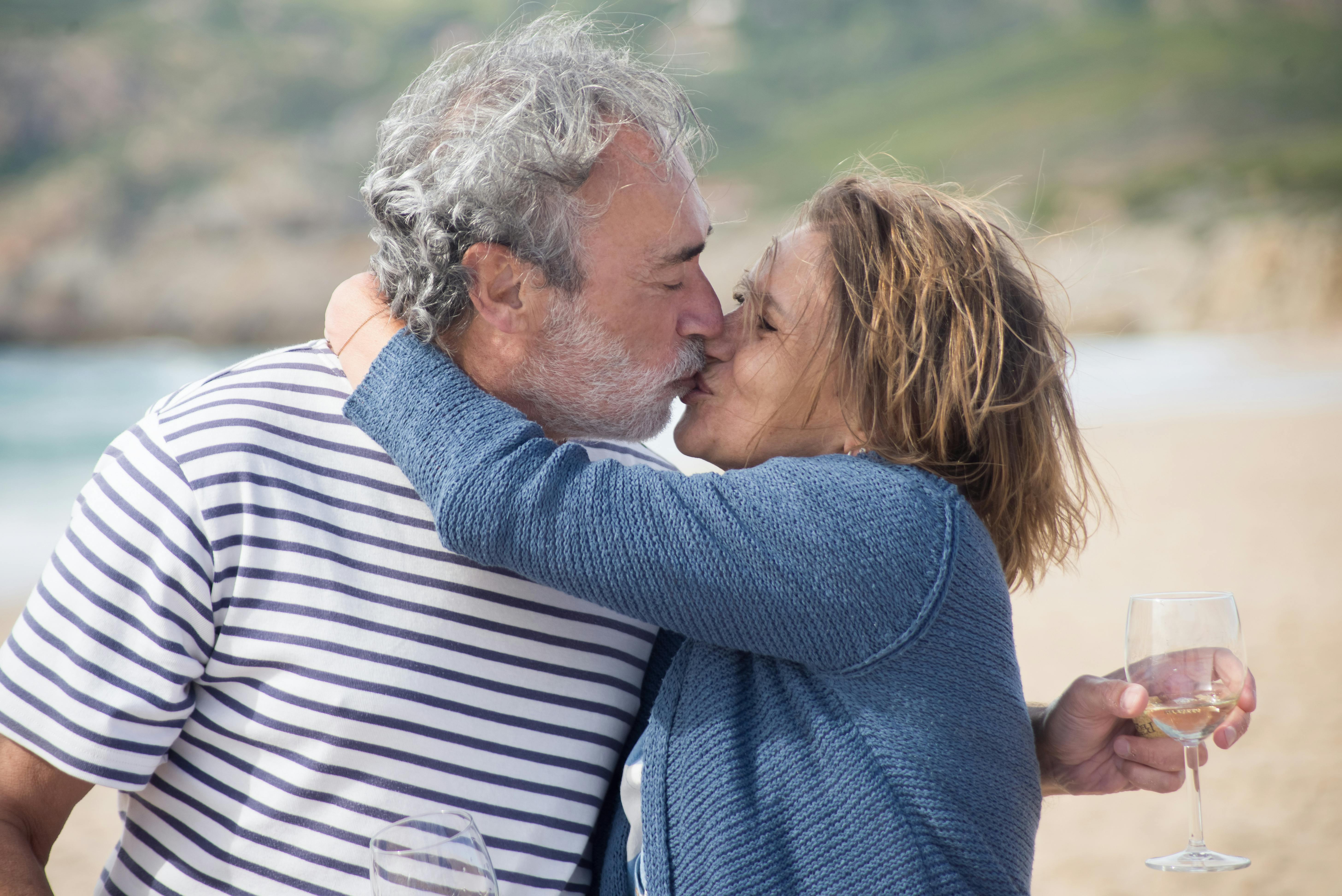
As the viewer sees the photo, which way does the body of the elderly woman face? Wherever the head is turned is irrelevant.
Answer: to the viewer's left

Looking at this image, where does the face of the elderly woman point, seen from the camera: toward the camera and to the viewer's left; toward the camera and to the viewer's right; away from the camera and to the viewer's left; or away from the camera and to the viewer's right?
toward the camera and to the viewer's left

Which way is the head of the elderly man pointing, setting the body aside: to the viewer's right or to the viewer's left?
to the viewer's right
